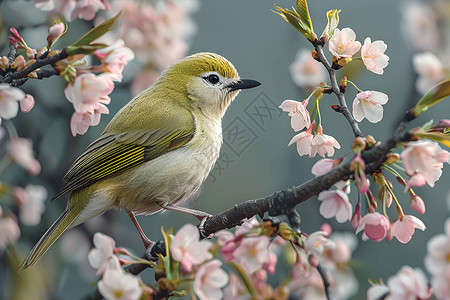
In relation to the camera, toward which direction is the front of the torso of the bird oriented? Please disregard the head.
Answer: to the viewer's right

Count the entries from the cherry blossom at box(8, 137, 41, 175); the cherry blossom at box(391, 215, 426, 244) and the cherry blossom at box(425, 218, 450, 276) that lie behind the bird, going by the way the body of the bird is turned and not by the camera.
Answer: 1

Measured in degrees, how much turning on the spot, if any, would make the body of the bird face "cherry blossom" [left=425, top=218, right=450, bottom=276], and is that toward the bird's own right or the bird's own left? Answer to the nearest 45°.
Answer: approximately 45° to the bird's own right

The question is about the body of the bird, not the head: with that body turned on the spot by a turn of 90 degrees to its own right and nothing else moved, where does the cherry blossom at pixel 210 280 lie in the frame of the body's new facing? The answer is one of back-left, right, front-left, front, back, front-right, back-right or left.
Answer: front

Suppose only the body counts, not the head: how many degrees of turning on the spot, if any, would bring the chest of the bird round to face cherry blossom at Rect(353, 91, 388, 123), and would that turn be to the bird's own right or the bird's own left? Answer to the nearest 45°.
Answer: approximately 45° to the bird's own right

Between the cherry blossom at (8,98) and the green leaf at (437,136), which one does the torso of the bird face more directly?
the green leaf

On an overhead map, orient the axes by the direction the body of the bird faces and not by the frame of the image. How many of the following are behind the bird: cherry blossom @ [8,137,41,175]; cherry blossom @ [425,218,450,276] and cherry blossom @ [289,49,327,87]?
1

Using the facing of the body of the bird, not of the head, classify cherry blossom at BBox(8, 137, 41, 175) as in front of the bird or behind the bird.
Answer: behind

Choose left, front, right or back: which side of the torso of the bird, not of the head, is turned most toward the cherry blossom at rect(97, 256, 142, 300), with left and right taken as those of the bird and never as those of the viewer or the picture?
right
